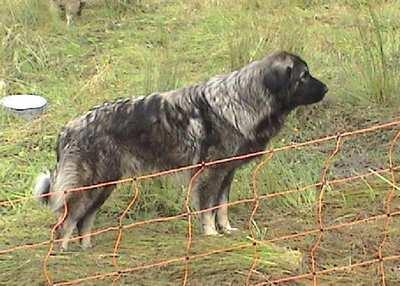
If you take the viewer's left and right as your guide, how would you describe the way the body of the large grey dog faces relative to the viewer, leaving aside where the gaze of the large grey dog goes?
facing to the right of the viewer

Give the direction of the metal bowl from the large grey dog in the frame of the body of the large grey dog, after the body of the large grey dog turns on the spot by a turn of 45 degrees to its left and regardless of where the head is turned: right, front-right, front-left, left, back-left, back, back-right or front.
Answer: left
